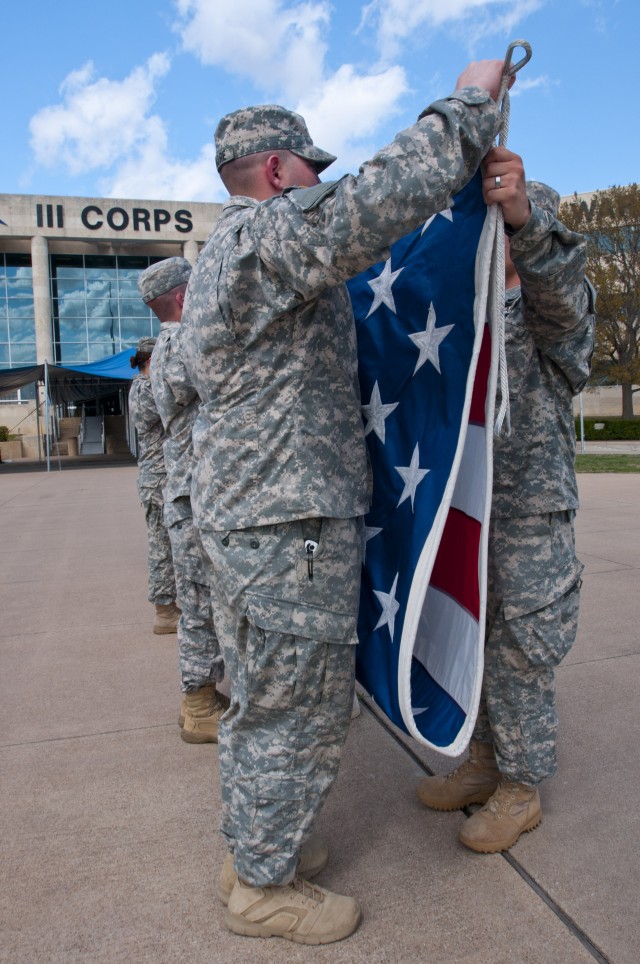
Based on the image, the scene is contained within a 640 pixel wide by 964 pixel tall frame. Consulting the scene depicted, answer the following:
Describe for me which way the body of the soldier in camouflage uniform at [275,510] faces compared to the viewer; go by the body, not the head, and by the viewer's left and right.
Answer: facing to the right of the viewer

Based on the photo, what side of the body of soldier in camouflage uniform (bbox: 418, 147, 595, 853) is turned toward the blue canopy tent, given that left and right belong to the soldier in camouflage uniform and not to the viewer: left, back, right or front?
right

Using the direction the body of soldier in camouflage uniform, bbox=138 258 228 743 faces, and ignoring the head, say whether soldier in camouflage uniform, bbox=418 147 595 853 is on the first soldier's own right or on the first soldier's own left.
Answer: on the first soldier's own right

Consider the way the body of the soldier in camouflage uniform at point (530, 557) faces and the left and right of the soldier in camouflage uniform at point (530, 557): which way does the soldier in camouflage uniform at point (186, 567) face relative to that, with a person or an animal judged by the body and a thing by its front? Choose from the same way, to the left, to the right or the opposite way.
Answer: the opposite way

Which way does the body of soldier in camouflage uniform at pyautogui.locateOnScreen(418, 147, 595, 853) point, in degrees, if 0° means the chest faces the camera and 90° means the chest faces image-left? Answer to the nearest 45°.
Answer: approximately 45°

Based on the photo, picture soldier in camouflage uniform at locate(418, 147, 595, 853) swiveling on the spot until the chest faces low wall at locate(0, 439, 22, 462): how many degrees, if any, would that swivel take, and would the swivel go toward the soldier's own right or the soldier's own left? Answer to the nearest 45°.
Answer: approximately 90° to the soldier's own right

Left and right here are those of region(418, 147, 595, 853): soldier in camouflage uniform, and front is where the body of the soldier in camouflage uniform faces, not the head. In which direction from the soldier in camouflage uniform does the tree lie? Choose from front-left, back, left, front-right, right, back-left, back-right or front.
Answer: back-right

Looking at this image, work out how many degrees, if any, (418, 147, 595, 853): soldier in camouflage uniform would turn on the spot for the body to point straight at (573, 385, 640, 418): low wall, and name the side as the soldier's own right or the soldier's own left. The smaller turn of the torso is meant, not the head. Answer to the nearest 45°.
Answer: approximately 135° to the soldier's own right

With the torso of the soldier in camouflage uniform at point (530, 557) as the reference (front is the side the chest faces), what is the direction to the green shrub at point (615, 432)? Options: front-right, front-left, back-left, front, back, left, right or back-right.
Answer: back-right

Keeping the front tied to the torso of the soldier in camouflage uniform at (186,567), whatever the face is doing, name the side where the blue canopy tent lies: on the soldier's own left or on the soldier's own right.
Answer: on the soldier's own left

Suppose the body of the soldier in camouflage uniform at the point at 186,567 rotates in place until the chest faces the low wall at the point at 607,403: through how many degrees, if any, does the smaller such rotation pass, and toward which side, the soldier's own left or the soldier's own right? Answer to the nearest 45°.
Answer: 0° — they already face it

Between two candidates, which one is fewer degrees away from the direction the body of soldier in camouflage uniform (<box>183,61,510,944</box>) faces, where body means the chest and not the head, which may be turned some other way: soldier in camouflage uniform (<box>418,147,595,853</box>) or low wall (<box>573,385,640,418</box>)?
the soldier in camouflage uniform

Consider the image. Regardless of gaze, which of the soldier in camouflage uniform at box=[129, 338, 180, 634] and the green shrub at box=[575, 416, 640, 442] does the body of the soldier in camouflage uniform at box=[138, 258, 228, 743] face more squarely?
the green shrub

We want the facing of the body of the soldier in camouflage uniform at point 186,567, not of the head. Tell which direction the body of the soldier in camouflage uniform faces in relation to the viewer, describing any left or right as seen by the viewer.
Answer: facing away from the viewer and to the right of the viewer

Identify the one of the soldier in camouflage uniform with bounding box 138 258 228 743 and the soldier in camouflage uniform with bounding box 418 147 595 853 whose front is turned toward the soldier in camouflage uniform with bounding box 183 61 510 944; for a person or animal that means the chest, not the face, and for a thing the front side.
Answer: the soldier in camouflage uniform with bounding box 418 147 595 853
